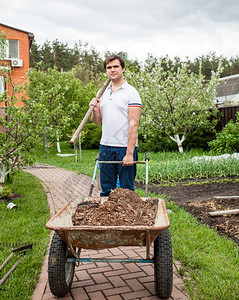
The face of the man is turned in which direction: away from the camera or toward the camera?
toward the camera

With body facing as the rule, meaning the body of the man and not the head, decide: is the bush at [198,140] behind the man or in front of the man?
behind

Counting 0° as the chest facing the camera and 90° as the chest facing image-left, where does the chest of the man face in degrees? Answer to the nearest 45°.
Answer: approximately 45°

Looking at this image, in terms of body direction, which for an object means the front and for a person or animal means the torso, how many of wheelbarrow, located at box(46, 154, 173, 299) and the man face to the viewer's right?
0

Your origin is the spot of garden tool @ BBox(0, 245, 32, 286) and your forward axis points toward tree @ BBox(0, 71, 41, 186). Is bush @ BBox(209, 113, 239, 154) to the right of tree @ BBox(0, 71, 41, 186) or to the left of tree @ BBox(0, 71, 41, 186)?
right

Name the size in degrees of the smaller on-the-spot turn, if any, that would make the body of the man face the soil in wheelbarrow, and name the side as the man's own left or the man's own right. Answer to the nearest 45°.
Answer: approximately 45° to the man's own left

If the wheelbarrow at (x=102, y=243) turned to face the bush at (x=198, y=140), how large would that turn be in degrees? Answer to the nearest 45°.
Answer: approximately 180°

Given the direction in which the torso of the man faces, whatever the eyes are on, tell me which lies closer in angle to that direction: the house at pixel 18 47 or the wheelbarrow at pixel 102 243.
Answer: the wheelbarrow

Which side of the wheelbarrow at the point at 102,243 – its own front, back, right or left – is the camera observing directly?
front

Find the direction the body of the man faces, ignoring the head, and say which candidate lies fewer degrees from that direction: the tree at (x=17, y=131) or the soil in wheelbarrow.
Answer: the soil in wheelbarrow

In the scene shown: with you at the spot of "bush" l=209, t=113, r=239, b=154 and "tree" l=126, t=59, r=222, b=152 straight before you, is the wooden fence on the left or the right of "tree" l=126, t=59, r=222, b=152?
right

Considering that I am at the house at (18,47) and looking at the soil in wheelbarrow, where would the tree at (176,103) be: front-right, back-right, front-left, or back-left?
front-left

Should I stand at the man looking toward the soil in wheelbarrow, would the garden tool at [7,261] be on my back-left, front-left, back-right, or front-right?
front-right
